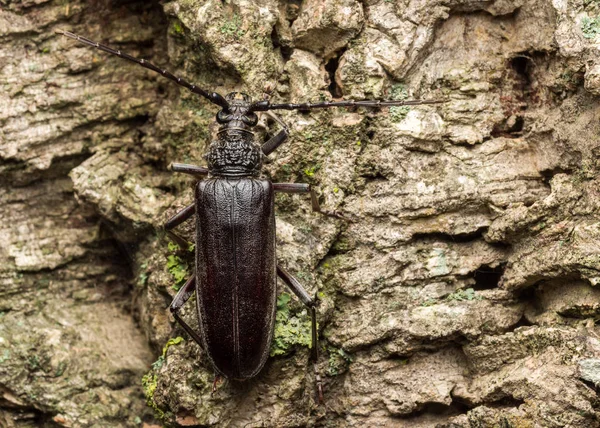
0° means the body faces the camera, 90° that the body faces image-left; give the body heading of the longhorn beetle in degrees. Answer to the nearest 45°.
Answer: approximately 180°
